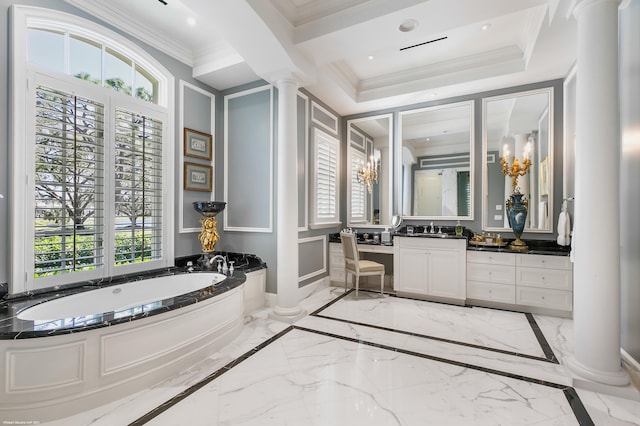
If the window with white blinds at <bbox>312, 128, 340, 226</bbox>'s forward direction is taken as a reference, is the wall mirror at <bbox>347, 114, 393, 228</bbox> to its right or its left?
on its left

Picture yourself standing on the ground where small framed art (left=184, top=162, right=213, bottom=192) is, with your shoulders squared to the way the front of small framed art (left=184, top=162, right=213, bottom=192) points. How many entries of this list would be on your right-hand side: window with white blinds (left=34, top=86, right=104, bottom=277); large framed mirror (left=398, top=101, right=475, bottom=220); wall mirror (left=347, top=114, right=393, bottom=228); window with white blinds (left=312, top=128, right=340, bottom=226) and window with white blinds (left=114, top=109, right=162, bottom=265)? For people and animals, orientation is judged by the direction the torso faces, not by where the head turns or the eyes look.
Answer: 2

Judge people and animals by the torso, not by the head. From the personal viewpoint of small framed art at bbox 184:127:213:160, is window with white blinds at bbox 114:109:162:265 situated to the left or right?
on its right

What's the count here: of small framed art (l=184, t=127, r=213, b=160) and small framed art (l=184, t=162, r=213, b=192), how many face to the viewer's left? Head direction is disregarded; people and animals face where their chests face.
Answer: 0

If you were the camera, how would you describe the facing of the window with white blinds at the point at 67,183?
facing the viewer and to the right of the viewer
